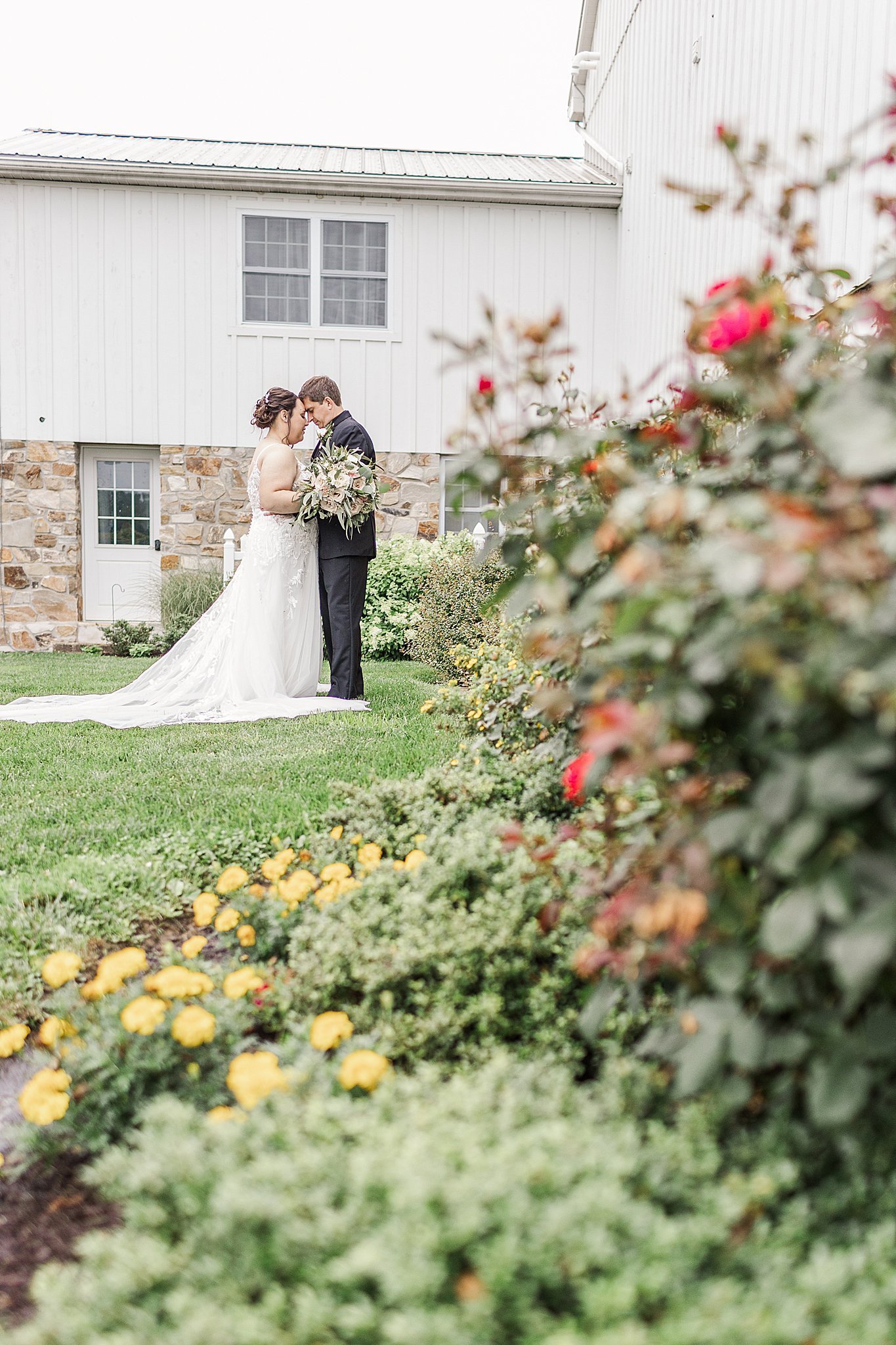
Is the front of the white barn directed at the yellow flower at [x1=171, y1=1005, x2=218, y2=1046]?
yes

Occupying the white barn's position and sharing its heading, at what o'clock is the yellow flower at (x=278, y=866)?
The yellow flower is roughly at 12 o'clock from the white barn.

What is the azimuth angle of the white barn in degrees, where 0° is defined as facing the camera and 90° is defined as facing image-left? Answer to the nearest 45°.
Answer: approximately 0°

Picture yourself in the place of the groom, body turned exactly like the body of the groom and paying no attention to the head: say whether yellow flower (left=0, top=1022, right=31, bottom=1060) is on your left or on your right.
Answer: on your left

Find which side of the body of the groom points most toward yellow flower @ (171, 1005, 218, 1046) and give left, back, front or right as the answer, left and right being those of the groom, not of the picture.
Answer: left

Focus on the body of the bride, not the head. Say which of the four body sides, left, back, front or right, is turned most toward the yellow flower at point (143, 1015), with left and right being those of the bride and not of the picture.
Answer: right

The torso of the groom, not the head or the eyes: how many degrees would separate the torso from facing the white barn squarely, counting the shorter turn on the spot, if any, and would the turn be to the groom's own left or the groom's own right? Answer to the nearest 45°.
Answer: approximately 90° to the groom's own right

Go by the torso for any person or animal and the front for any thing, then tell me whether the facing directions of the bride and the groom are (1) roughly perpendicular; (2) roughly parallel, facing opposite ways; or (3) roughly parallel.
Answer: roughly parallel, facing opposite ways

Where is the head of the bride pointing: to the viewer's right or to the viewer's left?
to the viewer's right

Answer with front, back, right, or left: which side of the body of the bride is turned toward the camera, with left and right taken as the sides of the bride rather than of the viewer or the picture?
right

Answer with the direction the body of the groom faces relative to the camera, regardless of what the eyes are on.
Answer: to the viewer's left

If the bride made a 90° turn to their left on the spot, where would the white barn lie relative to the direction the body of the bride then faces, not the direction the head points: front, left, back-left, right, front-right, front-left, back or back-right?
front
